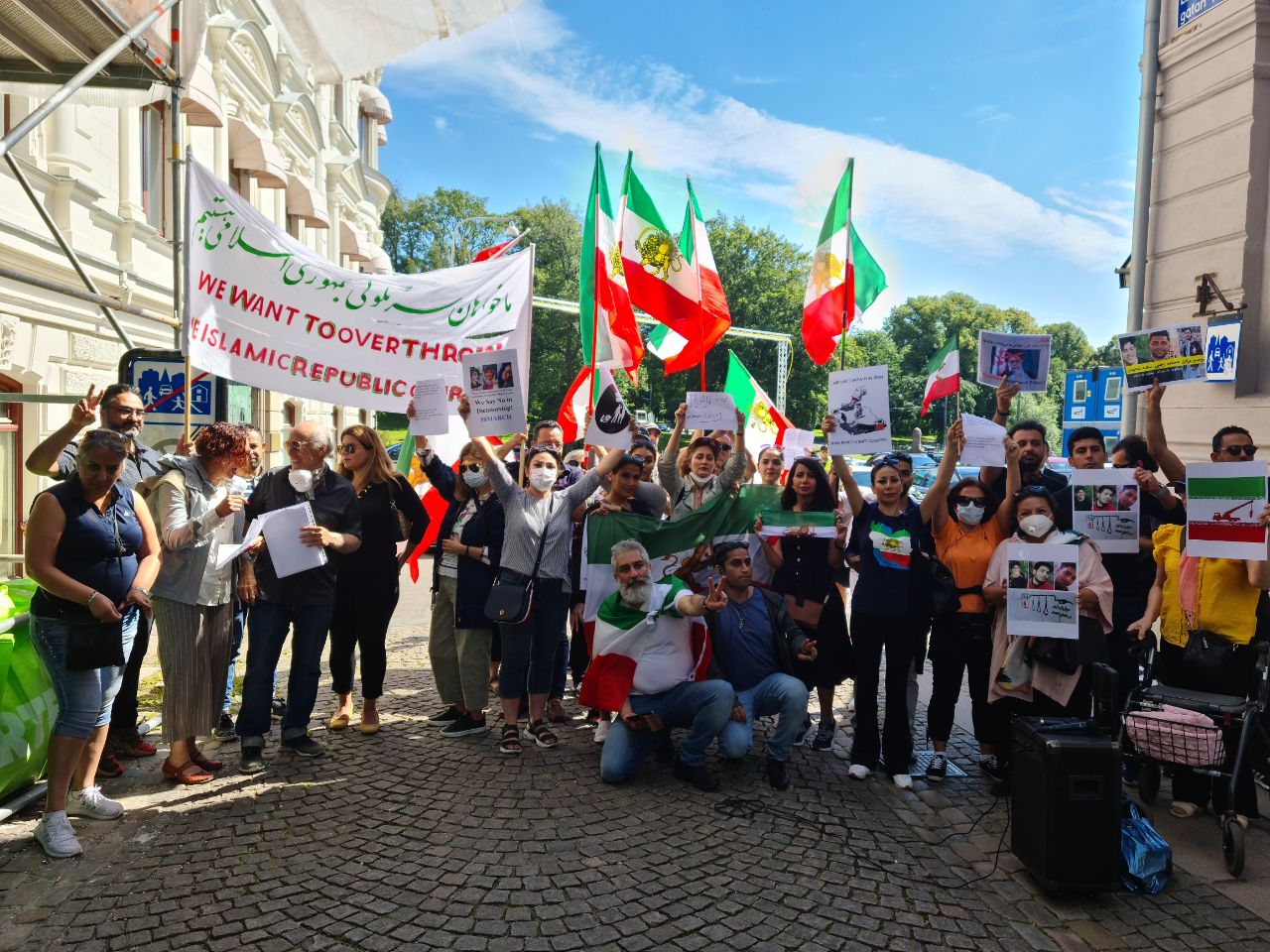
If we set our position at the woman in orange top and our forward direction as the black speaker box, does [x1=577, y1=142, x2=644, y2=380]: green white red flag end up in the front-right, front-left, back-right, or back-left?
back-right

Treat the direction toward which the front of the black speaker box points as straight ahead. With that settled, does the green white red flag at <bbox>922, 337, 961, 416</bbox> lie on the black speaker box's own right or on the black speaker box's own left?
on the black speaker box's own right

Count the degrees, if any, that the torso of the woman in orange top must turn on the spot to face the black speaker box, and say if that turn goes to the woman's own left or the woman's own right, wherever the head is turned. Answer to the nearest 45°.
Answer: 0° — they already face it

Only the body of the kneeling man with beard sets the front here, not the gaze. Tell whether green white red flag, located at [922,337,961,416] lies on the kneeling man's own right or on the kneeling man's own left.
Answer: on the kneeling man's own left

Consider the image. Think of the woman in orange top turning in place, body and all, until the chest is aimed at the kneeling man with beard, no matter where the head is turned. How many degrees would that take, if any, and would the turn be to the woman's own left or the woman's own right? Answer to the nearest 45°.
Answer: approximately 45° to the woman's own right

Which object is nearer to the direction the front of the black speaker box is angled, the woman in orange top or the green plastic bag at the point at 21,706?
the green plastic bag
